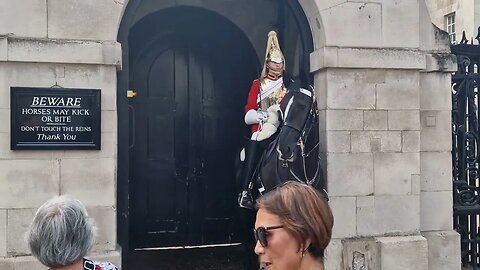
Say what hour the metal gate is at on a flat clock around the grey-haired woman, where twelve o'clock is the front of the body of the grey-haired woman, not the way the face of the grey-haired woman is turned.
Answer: The metal gate is roughly at 2 o'clock from the grey-haired woman.

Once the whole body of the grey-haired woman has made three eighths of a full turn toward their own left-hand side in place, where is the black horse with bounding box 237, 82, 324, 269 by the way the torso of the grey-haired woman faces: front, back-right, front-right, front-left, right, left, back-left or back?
back

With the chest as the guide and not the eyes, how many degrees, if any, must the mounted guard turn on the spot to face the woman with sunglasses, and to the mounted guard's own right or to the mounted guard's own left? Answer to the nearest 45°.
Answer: approximately 45° to the mounted guard's own right

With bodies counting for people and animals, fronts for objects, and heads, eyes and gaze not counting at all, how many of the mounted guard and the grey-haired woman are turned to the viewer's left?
0

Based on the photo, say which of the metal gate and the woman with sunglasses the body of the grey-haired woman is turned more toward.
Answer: the metal gate

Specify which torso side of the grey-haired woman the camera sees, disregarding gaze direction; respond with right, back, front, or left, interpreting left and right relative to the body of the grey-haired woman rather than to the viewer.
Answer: back

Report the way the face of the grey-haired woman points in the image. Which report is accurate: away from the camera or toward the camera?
away from the camera

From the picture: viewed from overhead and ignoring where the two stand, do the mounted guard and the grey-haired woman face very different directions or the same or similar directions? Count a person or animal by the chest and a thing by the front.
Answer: very different directions

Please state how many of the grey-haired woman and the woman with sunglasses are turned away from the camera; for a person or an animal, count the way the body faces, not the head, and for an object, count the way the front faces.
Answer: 1

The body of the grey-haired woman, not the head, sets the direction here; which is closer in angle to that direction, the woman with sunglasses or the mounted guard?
the mounted guard

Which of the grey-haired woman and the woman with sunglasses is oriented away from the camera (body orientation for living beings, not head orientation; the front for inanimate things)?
the grey-haired woman

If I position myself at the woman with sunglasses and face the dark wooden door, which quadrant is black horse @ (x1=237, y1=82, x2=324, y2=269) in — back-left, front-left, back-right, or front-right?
front-right

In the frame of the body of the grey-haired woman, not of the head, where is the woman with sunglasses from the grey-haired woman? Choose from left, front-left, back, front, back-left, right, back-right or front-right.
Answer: back-right

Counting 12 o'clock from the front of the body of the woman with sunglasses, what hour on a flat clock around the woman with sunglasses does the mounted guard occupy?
The mounted guard is roughly at 3 o'clock from the woman with sunglasses.

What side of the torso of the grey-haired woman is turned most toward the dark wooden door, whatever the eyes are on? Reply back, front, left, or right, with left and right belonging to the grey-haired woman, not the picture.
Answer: front

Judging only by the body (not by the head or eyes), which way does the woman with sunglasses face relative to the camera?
to the viewer's left

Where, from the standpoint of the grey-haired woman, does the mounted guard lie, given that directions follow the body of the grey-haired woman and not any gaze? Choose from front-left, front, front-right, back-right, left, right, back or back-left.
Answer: front-right

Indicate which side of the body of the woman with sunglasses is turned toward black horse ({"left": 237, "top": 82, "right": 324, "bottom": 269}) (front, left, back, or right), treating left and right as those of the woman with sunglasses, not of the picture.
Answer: right

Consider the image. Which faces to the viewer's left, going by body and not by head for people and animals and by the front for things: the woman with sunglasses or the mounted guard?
the woman with sunglasses
